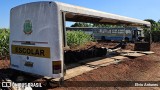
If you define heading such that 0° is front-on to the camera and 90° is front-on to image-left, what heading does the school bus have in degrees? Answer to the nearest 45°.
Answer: approximately 225°

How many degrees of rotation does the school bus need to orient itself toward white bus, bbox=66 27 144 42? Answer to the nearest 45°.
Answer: approximately 45° to its left
